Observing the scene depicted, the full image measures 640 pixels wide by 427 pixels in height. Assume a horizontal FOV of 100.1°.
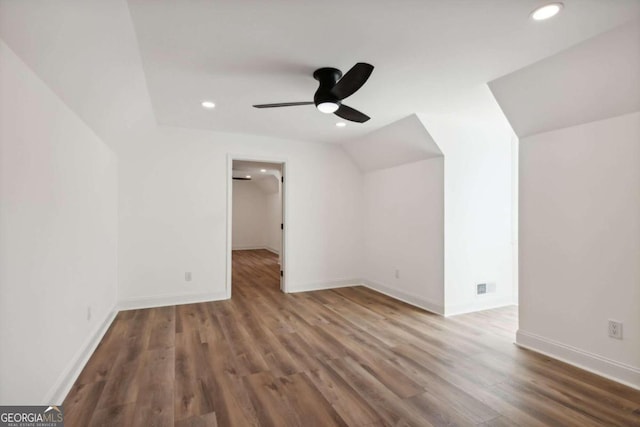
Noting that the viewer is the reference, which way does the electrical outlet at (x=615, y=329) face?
facing the viewer and to the left of the viewer

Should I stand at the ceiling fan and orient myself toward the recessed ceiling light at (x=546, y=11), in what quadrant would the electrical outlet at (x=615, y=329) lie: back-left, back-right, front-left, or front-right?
front-left

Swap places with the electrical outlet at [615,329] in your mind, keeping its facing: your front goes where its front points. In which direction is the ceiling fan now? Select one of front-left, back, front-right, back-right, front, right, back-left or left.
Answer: front
